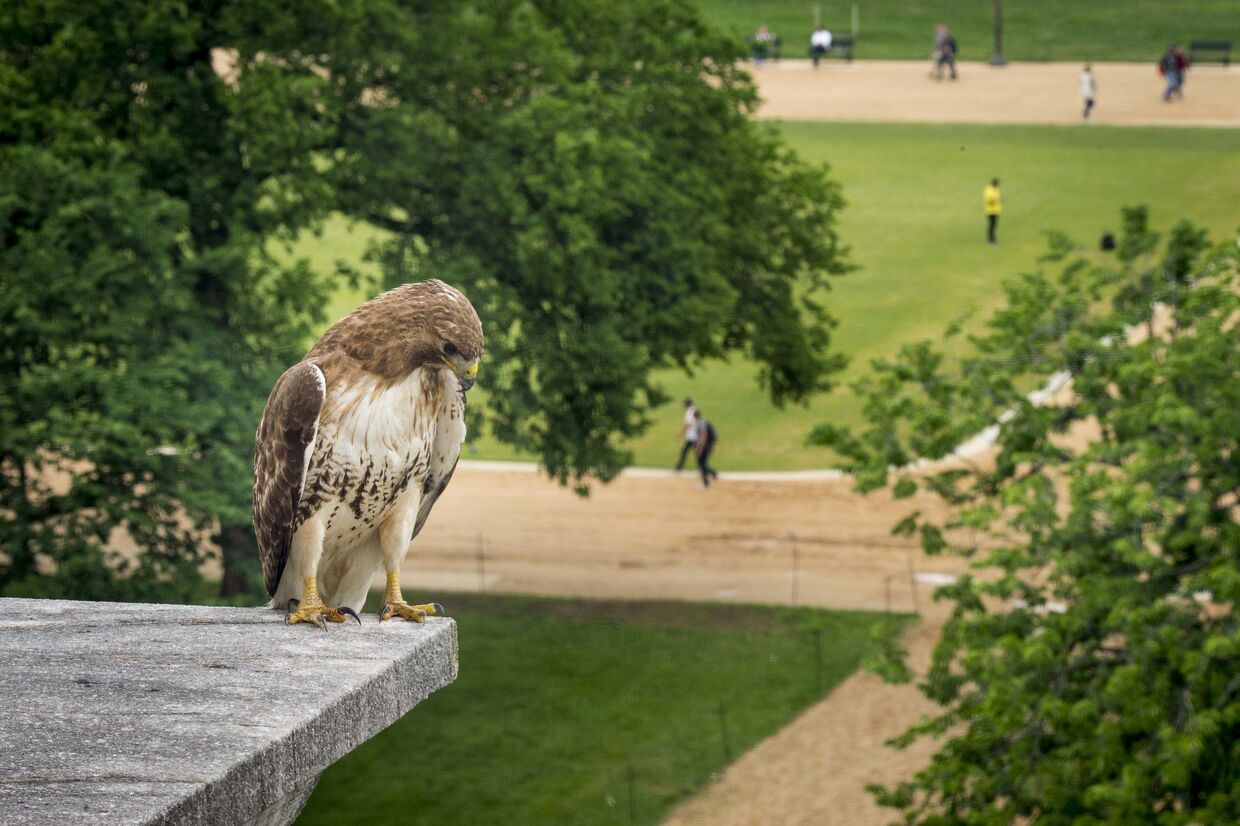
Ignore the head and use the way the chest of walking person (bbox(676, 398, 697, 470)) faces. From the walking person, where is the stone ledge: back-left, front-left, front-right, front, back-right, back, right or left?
left

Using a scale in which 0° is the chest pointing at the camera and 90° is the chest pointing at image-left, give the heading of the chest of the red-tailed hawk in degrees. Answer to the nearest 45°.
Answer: approximately 315°

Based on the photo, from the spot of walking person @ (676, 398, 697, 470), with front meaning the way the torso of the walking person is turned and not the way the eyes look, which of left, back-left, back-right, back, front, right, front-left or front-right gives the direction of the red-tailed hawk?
left

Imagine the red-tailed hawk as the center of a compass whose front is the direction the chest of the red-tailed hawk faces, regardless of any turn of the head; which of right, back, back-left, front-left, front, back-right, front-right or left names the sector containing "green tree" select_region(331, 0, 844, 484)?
back-left

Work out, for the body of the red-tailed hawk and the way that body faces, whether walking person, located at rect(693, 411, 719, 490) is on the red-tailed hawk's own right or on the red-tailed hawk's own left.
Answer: on the red-tailed hawk's own left
